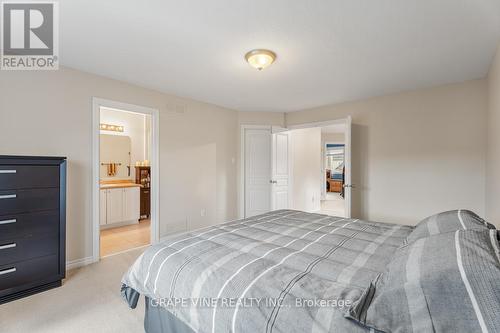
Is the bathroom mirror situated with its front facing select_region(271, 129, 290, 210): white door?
no

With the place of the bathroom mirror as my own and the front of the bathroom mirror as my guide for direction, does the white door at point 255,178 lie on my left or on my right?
on my left

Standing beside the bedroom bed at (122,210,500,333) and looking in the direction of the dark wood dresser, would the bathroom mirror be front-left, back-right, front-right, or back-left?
front-right

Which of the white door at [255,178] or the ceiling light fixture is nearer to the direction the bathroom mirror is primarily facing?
the ceiling light fixture

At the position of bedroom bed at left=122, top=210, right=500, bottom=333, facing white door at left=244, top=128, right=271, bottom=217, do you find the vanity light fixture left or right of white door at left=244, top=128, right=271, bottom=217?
left

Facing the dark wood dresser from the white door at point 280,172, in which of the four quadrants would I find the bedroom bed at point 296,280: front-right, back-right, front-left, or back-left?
front-left

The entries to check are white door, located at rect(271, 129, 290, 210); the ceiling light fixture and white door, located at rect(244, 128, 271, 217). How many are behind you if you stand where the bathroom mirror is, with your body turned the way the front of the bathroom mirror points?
0

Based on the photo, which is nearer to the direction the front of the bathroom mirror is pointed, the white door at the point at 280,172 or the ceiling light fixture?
the ceiling light fixture

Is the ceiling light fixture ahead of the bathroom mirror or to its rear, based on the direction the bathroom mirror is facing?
ahead

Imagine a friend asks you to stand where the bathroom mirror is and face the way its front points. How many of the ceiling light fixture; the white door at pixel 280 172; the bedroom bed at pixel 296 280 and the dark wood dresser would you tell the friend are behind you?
0

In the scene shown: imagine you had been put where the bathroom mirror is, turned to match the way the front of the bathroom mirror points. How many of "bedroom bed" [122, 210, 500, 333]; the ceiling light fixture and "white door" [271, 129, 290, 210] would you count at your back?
0

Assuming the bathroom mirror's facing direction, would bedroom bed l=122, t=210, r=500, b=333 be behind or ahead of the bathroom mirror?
ahead

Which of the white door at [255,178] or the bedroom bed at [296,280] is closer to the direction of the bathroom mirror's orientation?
the bedroom bed

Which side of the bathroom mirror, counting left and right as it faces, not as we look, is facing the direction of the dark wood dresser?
front

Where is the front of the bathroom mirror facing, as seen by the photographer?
facing the viewer
